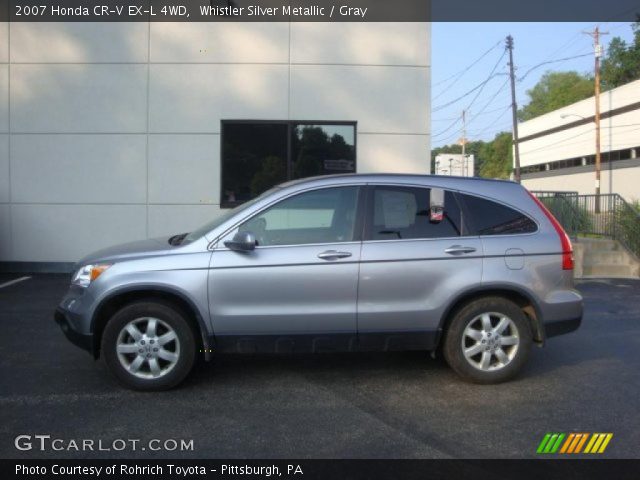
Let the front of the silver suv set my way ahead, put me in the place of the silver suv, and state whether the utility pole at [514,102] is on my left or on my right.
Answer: on my right

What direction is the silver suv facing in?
to the viewer's left

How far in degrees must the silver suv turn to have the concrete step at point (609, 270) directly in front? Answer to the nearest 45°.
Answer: approximately 135° to its right

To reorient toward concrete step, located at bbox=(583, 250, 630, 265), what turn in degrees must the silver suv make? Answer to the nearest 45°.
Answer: approximately 135° to its right
